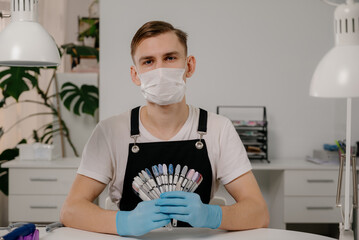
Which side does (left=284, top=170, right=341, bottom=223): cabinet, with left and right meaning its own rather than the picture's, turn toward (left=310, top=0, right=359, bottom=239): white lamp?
front

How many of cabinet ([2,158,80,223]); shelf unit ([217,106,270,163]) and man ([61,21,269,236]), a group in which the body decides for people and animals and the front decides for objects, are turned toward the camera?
3

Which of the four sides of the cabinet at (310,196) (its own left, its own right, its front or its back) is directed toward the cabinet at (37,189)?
right

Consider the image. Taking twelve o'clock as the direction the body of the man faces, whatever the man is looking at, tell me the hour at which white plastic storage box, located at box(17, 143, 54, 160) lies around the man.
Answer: The white plastic storage box is roughly at 5 o'clock from the man.

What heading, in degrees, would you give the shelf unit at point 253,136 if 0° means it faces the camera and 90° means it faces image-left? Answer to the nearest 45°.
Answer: approximately 0°
